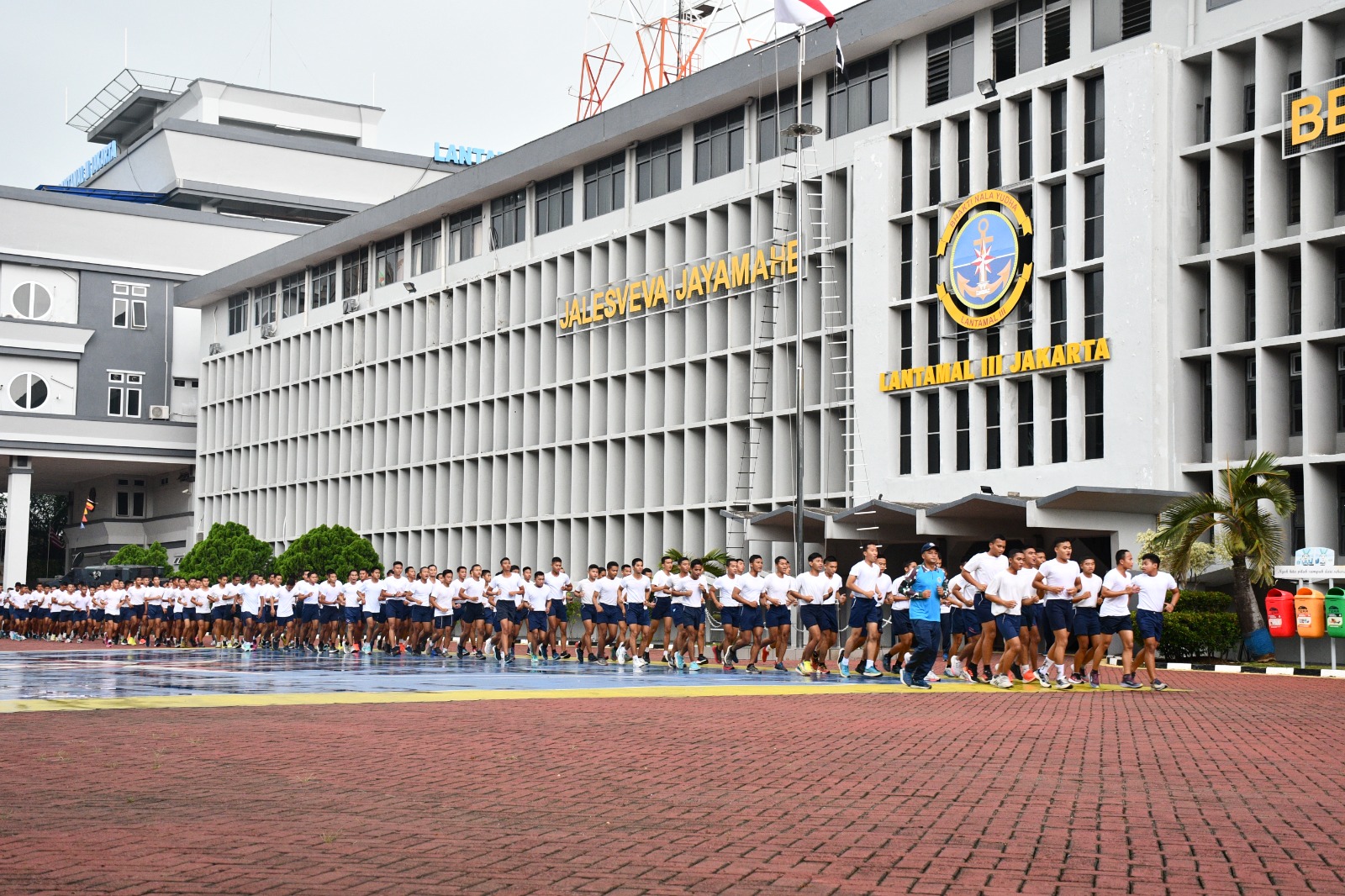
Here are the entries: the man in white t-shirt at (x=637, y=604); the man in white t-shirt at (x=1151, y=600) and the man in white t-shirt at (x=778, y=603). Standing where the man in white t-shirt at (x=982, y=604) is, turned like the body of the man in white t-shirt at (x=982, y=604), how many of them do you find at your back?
2

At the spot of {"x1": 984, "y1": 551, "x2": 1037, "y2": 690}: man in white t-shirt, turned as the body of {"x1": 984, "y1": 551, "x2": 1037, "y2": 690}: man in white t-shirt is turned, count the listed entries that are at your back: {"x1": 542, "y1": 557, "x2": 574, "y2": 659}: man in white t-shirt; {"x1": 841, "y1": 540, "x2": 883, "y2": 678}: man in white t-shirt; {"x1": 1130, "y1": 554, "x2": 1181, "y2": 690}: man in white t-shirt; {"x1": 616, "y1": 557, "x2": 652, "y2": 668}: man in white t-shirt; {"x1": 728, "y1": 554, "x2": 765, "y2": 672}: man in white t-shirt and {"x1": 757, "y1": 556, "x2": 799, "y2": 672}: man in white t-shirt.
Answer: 5

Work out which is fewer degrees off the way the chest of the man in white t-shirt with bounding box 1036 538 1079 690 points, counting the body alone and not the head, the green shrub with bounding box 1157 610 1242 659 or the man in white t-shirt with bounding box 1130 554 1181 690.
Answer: the man in white t-shirt

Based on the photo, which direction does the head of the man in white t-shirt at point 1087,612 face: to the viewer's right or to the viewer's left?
to the viewer's right

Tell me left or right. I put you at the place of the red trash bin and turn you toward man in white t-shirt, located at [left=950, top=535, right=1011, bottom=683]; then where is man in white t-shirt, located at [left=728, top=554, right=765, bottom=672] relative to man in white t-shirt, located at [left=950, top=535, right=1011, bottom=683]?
right

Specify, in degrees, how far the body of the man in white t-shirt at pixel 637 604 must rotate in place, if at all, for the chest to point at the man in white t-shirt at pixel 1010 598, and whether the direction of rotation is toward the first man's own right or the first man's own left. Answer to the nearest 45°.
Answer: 0° — they already face them

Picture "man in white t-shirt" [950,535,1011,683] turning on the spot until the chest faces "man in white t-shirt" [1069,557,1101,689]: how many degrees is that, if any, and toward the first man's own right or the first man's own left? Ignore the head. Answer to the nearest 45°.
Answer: approximately 45° to the first man's own left

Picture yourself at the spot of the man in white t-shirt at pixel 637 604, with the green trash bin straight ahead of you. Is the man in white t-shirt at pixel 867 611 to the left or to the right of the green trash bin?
right

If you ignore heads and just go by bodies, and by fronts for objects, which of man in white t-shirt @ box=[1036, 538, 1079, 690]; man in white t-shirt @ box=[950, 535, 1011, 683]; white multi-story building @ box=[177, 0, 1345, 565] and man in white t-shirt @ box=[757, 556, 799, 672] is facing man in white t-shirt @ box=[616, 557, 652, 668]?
the white multi-story building

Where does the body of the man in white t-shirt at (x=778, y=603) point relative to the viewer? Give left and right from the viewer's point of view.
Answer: facing the viewer and to the right of the viewer

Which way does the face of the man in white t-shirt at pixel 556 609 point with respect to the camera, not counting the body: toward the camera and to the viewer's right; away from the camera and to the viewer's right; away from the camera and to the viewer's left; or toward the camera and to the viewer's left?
toward the camera and to the viewer's right

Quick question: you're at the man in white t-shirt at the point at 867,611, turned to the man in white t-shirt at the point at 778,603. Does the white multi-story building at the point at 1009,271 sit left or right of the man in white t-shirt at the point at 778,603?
right

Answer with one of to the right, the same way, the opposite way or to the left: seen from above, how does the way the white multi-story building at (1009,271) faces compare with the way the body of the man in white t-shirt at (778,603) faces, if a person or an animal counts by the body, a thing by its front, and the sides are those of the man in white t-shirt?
to the right

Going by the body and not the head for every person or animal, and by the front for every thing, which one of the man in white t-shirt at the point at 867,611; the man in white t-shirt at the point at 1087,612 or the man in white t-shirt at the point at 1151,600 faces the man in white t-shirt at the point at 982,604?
the man in white t-shirt at the point at 867,611

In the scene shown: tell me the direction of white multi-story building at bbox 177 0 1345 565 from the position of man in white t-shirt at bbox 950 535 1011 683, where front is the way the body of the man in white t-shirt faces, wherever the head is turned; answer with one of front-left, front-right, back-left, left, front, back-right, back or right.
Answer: back-left

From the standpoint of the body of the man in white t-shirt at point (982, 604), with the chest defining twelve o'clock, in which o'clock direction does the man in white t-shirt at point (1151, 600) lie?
the man in white t-shirt at point (1151, 600) is roughly at 11 o'clock from the man in white t-shirt at point (982, 604).

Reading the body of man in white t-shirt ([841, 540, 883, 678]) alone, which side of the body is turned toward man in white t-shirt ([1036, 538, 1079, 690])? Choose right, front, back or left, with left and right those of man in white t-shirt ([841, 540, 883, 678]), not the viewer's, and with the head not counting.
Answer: front

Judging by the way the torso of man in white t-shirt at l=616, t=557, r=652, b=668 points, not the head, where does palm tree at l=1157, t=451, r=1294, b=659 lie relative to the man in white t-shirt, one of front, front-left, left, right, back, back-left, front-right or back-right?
front-left

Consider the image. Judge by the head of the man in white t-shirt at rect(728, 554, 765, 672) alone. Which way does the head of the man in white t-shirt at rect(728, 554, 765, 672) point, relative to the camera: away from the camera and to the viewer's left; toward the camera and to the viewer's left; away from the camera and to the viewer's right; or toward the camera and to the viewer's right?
toward the camera and to the viewer's right
